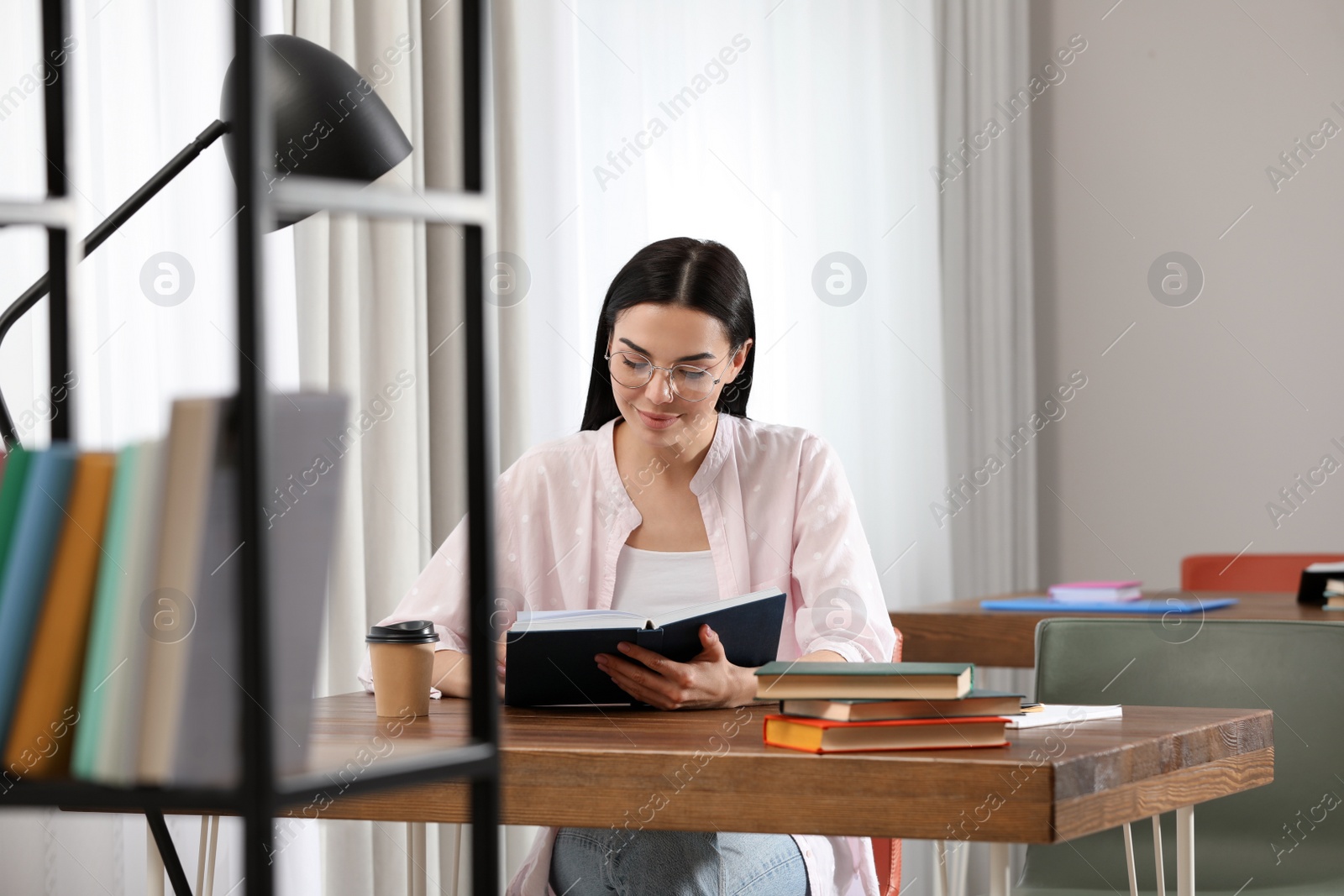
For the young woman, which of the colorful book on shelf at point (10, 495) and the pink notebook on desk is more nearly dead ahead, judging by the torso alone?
the colorful book on shelf

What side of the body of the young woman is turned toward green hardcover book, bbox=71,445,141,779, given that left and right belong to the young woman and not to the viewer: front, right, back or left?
front

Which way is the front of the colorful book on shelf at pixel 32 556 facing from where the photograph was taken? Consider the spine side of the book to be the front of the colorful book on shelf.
facing the viewer

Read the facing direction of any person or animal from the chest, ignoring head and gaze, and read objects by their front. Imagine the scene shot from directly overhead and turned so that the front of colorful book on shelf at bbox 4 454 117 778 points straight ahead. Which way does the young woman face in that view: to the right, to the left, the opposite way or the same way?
the same way

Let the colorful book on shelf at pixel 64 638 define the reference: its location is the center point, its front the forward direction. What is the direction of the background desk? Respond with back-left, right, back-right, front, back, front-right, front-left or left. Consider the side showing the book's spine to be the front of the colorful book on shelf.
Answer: back-left

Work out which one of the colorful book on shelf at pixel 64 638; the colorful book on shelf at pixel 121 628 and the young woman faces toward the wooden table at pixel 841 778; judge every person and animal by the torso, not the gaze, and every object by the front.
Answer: the young woman

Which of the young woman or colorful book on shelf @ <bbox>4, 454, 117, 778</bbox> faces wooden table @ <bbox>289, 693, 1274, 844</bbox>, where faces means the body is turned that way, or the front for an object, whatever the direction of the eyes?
the young woman

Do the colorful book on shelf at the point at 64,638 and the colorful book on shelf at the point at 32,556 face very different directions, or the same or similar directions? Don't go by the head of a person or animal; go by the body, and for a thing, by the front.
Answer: same or similar directions

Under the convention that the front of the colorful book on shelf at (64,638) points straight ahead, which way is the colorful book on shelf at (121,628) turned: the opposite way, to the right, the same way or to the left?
the same way

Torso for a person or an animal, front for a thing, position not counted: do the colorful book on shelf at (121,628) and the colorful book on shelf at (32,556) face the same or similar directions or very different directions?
same or similar directions

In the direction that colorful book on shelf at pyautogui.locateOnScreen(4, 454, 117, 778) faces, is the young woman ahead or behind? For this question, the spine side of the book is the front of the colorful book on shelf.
behind

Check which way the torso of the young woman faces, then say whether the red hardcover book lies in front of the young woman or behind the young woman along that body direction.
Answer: in front

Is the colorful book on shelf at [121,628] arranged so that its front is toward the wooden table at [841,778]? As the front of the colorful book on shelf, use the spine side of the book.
no

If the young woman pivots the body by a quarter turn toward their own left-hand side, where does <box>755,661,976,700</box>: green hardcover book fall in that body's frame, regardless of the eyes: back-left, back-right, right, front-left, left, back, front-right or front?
right

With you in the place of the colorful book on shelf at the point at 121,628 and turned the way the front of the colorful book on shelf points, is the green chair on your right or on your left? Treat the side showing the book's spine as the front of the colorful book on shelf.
on your left

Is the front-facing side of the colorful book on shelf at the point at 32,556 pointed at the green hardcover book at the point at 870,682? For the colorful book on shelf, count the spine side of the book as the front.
no

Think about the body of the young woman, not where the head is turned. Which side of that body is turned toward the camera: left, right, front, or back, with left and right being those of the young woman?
front

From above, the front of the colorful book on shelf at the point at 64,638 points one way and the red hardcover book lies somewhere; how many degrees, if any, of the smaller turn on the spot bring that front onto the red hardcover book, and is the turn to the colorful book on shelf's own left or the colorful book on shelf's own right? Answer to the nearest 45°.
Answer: approximately 135° to the colorful book on shelf's own left

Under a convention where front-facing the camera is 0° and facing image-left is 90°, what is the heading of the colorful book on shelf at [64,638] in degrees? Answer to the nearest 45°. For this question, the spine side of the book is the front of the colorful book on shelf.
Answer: approximately 0°

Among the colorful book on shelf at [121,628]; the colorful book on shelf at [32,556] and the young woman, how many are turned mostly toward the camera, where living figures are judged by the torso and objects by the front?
3
